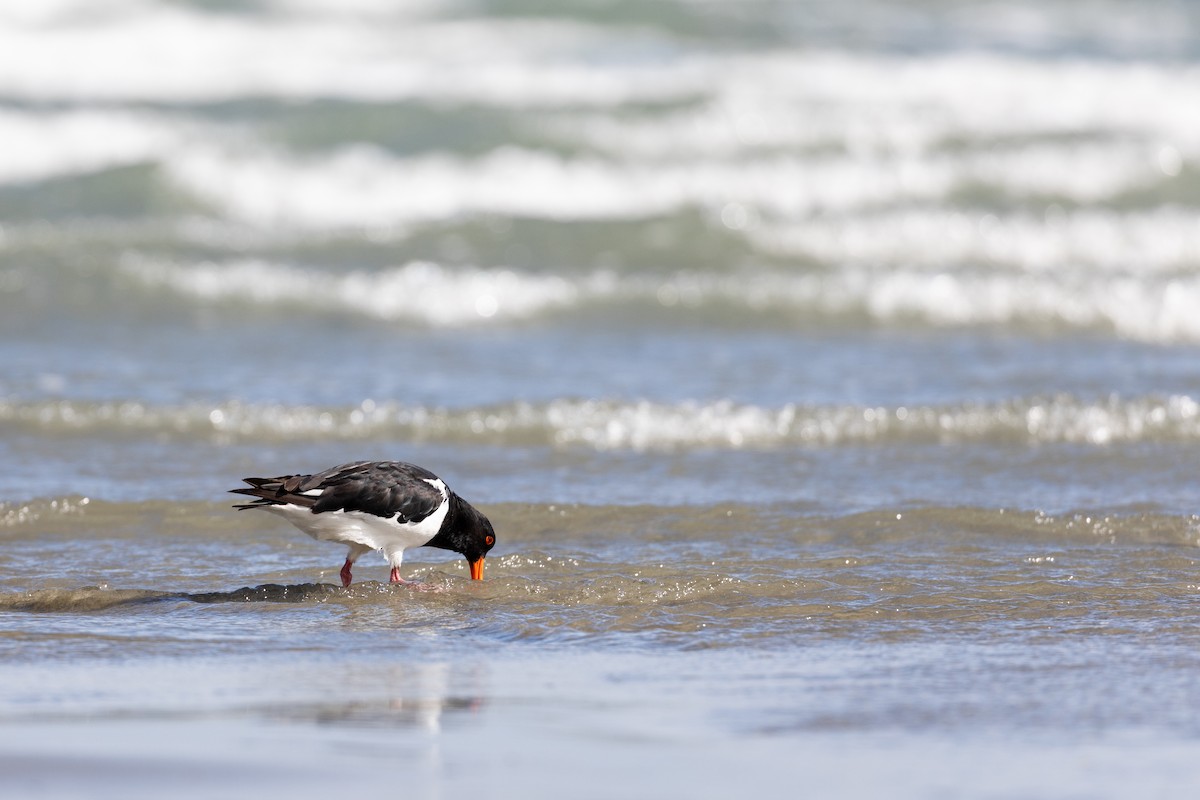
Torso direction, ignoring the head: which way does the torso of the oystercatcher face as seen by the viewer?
to the viewer's right
